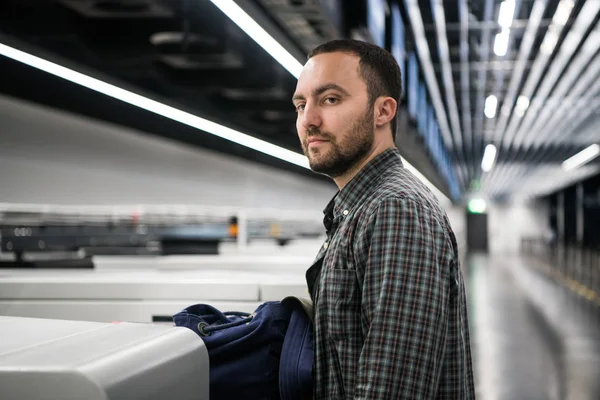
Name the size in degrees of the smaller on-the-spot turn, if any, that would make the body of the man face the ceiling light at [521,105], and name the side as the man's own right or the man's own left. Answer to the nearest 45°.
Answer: approximately 90° to the man's own right

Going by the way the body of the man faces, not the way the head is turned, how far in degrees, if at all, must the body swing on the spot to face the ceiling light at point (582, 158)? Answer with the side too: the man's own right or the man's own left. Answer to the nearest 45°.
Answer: approximately 90° to the man's own right

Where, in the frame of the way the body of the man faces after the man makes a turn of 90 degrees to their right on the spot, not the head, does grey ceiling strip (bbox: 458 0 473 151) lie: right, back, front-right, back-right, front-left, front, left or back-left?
front

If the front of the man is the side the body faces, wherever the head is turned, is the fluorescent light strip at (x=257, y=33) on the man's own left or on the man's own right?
on the man's own right

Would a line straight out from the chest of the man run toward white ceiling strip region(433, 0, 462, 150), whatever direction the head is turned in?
no

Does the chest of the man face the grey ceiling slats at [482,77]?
no

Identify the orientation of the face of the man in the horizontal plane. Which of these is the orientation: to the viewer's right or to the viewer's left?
to the viewer's left

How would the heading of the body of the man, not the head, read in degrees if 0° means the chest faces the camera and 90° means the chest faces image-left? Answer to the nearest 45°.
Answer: approximately 90°

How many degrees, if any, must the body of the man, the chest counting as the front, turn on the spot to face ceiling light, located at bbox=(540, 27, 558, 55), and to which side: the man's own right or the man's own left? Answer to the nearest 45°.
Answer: approximately 90° to the man's own right

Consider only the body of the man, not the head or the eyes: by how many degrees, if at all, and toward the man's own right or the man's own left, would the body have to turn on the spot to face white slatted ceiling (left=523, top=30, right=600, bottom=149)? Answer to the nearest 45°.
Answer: approximately 90° to the man's own right

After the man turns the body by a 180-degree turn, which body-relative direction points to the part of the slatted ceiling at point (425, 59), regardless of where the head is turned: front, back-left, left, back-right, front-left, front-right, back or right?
left

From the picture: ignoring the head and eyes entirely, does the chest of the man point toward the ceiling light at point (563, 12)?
no

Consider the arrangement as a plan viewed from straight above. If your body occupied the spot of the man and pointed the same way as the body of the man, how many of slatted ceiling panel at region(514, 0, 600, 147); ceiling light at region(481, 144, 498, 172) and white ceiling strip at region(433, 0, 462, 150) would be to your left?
0

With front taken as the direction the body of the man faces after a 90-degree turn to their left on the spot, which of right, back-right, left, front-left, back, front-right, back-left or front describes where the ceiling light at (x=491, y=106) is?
back
